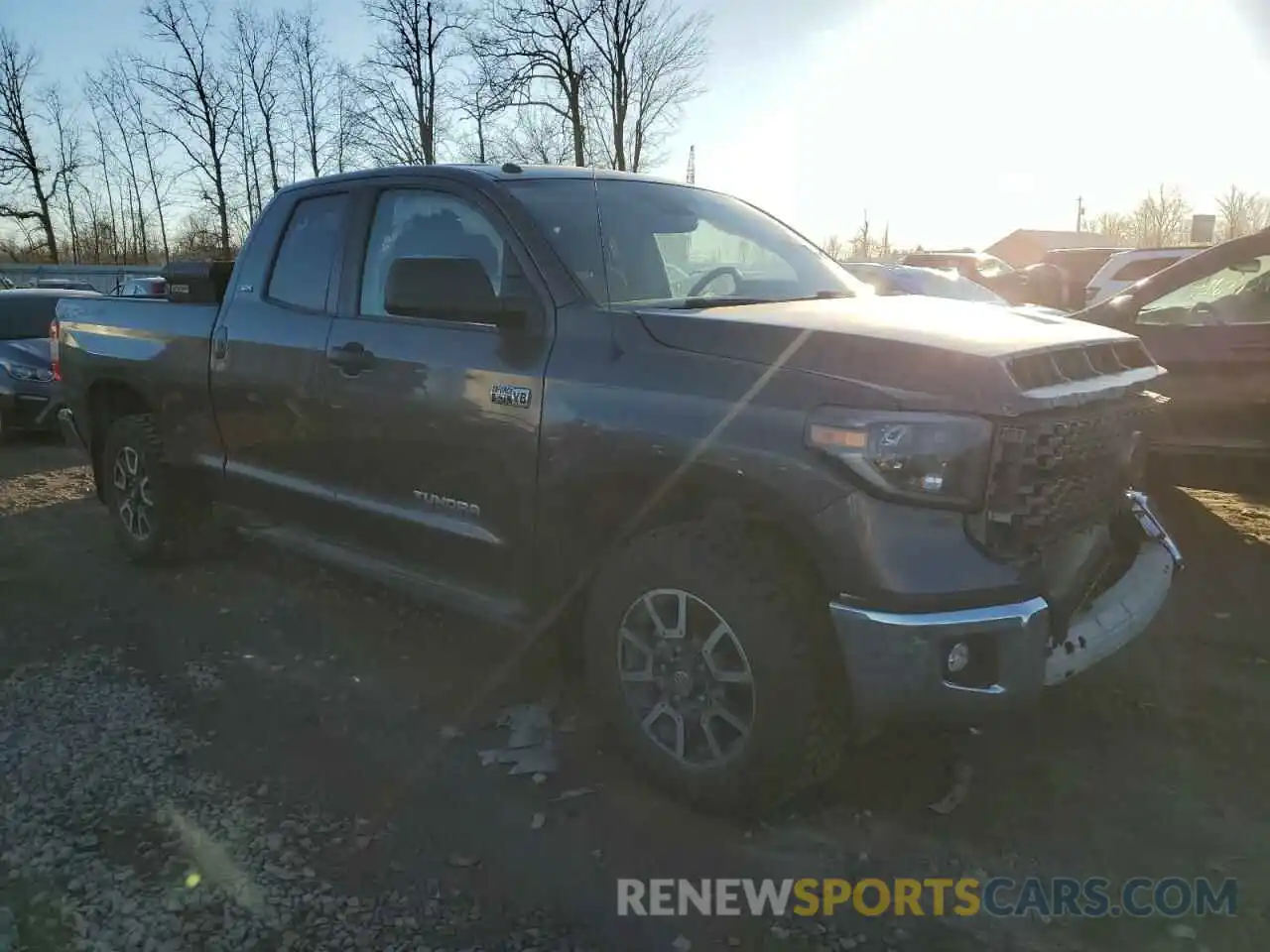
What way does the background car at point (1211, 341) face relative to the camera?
to the viewer's left

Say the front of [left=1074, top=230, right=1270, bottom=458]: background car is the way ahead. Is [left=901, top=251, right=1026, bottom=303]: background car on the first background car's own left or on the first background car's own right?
on the first background car's own right

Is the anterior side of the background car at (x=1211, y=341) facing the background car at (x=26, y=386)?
yes

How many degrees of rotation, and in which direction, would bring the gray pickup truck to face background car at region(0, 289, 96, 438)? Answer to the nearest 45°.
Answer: approximately 180°

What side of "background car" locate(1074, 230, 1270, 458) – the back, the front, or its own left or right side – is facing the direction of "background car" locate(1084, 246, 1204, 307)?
right

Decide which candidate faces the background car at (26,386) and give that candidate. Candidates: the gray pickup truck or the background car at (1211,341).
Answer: the background car at (1211,341)
